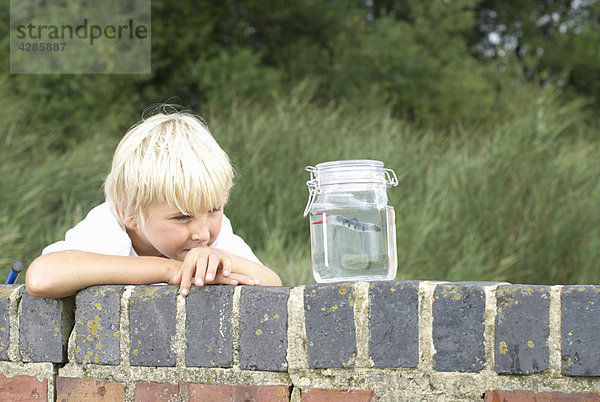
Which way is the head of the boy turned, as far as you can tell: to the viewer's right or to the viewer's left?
to the viewer's right

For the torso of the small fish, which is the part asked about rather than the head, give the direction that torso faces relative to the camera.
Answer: to the viewer's right

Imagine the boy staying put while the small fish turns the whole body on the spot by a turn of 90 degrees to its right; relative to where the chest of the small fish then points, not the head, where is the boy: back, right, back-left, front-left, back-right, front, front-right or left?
right
